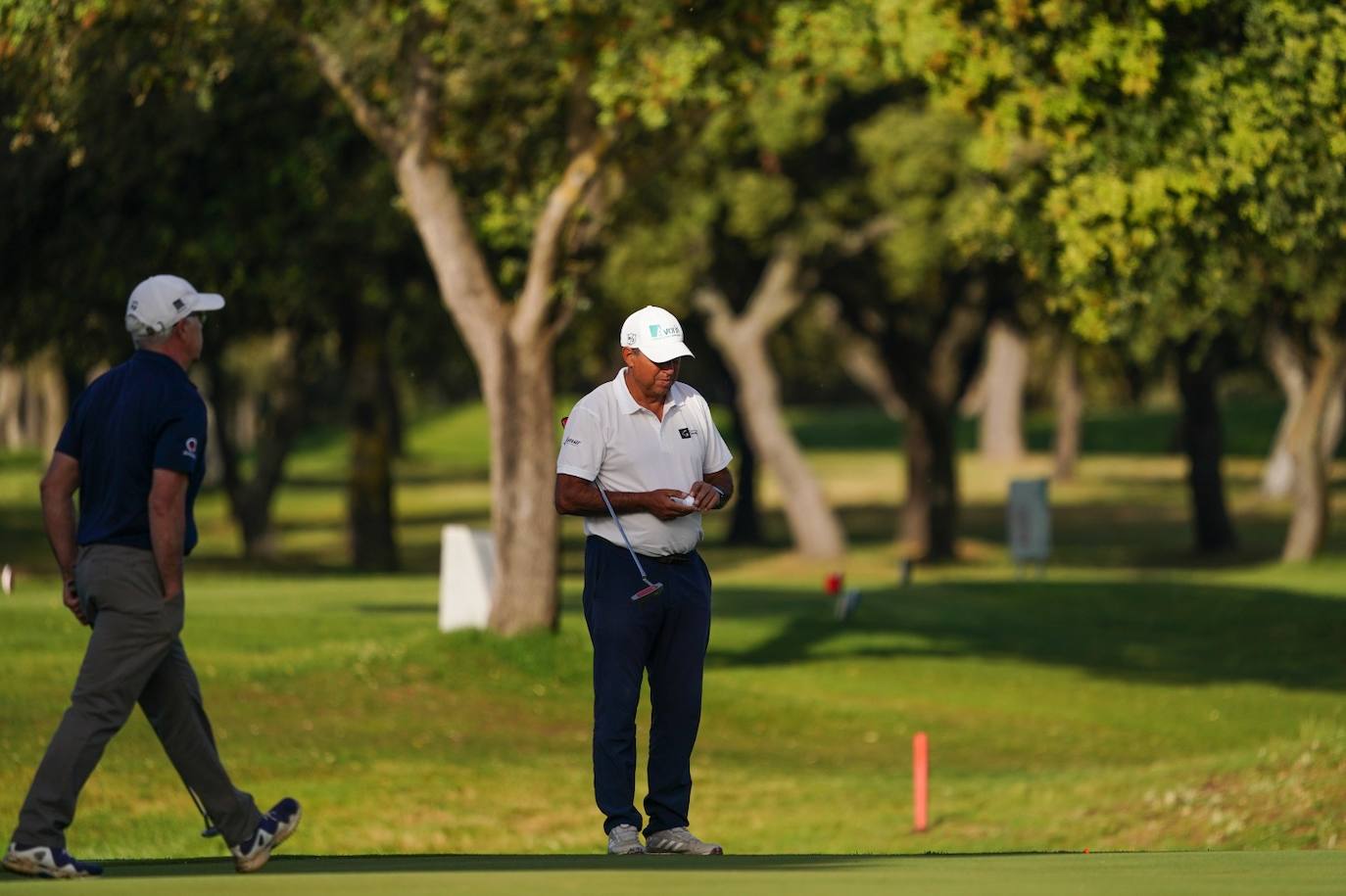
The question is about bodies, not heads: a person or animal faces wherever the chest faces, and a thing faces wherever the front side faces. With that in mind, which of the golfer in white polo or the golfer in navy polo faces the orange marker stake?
the golfer in navy polo

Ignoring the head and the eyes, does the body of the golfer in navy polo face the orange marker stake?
yes

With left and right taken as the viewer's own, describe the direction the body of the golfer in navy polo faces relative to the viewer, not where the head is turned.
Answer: facing away from the viewer and to the right of the viewer

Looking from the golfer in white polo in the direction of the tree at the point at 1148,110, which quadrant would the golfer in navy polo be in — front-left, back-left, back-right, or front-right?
back-left

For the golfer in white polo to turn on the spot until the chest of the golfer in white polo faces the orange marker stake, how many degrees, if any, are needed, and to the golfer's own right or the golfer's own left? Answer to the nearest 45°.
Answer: approximately 135° to the golfer's own left

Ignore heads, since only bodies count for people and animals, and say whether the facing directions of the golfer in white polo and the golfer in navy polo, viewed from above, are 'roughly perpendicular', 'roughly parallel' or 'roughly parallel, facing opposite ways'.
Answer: roughly perpendicular

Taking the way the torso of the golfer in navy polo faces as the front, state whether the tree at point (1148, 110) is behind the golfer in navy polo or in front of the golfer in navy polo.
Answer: in front

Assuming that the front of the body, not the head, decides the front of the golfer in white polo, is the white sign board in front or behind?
behind

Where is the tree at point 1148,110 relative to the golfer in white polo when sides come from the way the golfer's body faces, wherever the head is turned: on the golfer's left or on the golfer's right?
on the golfer's left

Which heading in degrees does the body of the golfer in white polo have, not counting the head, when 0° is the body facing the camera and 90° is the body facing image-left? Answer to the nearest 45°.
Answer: approximately 315°

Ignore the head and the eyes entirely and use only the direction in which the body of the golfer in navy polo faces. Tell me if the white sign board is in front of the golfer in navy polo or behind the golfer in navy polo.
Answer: in front

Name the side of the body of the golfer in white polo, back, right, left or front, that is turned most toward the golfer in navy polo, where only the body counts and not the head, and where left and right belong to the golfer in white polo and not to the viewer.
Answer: right
